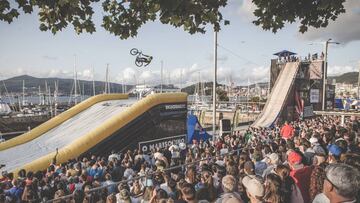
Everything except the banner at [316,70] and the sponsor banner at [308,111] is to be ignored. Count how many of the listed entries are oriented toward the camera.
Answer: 2

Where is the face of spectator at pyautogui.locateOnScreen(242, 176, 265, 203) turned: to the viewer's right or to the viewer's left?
to the viewer's left

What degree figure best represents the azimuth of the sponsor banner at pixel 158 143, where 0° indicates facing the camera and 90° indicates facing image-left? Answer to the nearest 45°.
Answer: approximately 315°

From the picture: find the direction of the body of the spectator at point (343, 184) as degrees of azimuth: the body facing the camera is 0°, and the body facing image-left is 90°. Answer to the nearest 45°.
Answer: approximately 135°

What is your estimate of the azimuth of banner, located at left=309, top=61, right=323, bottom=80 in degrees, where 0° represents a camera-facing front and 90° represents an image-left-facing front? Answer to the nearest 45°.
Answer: approximately 0°

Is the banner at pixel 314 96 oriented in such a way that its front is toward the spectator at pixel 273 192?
yes

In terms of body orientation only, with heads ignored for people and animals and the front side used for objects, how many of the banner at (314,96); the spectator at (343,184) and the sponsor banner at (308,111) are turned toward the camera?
2
